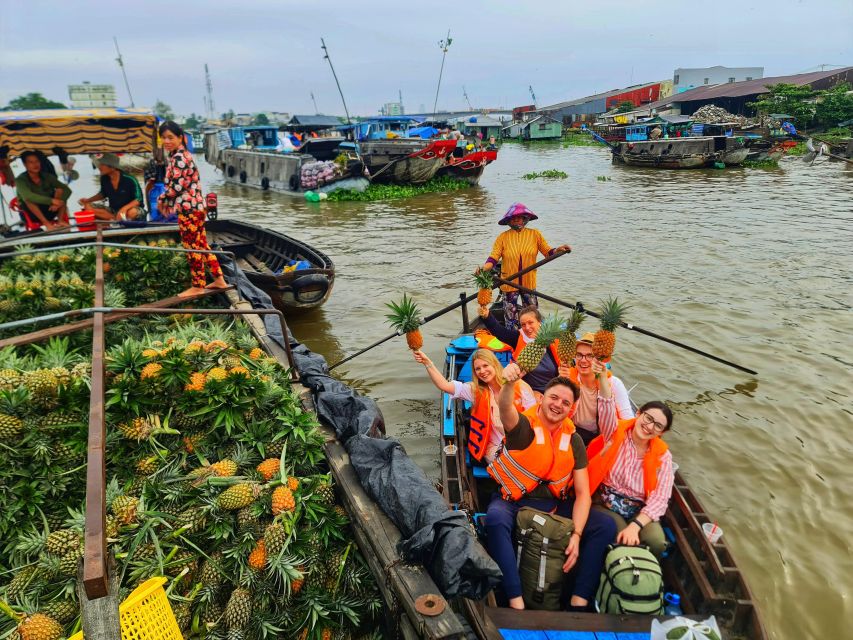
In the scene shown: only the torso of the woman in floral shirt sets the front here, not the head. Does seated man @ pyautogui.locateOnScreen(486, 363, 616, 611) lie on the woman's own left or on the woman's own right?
on the woman's own left

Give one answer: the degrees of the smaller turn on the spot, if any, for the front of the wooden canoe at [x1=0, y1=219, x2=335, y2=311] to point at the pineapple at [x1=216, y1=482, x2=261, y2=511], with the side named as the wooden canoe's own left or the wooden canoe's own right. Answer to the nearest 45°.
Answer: approximately 45° to the wooden canoe's own right

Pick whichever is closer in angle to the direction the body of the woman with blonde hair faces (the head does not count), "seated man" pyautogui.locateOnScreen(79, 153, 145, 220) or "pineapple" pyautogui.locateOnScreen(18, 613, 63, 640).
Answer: the pineapple

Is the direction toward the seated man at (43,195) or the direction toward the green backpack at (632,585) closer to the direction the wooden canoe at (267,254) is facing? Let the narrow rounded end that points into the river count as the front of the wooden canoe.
the green backpack

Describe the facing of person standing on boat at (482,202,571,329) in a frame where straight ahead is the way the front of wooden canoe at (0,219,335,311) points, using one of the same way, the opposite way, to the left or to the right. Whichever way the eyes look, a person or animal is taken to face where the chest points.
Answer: to the right

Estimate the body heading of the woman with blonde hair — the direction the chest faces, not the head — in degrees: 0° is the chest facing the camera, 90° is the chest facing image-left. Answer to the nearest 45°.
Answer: approximately 0°
